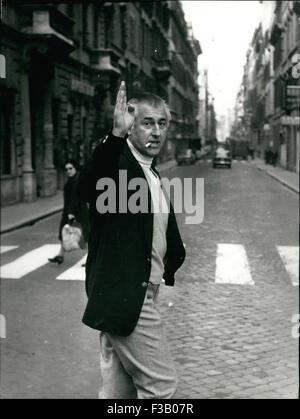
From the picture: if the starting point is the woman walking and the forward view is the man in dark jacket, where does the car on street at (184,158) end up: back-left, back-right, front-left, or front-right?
back-left

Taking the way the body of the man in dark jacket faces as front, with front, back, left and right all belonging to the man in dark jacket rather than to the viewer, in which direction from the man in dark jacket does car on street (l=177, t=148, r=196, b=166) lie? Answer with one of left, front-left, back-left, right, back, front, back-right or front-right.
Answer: back-left

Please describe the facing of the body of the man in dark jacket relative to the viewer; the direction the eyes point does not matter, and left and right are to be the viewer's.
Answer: facing the viewer and to the right of the viewer

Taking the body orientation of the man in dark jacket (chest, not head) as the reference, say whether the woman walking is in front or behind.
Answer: behind
